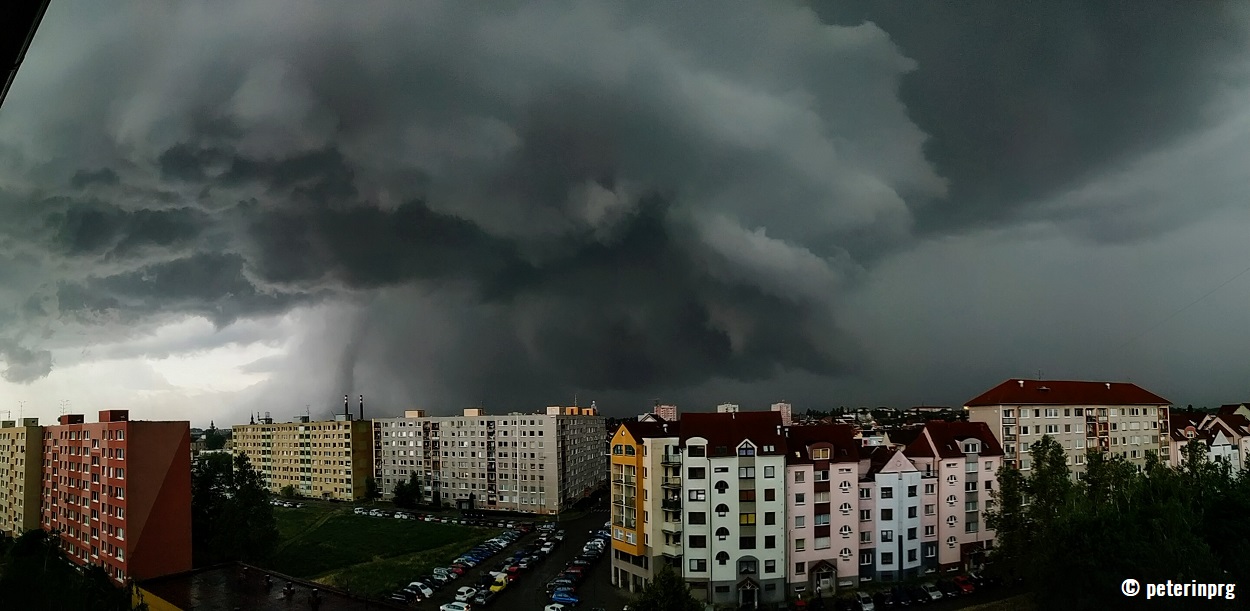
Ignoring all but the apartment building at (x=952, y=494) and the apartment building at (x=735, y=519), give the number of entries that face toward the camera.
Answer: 2

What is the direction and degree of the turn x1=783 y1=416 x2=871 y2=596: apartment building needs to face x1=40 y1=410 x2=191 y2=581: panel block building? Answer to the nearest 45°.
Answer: approximately 90° to its right

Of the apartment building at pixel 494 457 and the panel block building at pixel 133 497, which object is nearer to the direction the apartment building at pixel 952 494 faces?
the panel block building

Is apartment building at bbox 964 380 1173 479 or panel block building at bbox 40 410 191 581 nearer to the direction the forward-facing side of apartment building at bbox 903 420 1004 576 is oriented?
the panel block building
